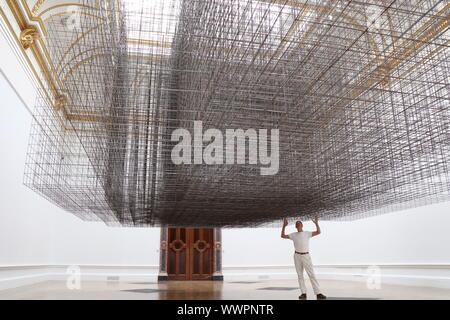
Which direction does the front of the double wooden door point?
toward the camera

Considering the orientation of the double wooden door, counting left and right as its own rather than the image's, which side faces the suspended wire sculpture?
front
